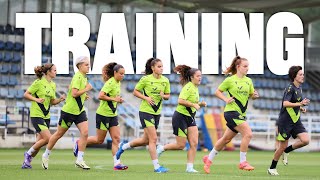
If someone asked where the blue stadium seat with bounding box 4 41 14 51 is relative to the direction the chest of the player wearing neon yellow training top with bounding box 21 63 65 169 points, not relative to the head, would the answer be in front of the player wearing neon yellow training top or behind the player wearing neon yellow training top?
behind

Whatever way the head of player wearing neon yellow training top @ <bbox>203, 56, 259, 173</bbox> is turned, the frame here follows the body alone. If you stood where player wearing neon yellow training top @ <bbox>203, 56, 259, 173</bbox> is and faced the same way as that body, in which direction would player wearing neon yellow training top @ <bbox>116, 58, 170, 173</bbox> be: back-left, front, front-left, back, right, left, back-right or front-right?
back-right

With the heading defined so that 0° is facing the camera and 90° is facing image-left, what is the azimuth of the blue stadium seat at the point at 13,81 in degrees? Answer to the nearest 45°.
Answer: approximately 0°

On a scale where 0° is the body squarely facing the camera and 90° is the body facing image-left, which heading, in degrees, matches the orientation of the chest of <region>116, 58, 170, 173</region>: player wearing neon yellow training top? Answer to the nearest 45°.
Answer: approximately 315°

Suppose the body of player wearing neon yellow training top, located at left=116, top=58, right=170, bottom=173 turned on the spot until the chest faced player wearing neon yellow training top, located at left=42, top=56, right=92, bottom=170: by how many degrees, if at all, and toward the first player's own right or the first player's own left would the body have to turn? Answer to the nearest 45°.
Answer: approximately 135° to the first player's own right

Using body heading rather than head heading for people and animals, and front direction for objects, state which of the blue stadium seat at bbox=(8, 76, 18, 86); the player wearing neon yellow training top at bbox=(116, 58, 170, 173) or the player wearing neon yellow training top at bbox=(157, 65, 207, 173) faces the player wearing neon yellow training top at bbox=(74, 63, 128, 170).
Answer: the blue stadium seat

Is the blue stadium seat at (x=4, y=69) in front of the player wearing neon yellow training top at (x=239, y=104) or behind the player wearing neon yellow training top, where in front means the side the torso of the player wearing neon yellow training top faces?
behind
